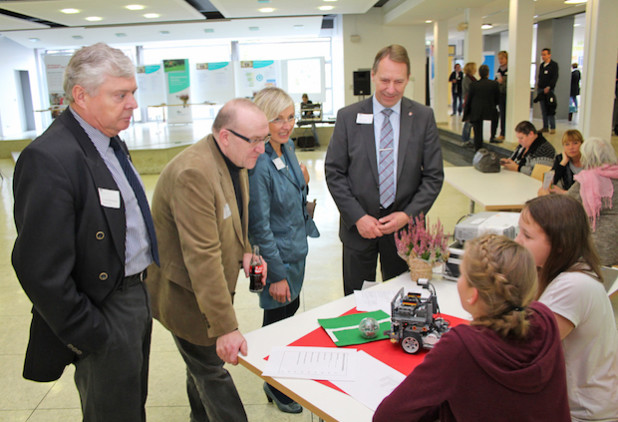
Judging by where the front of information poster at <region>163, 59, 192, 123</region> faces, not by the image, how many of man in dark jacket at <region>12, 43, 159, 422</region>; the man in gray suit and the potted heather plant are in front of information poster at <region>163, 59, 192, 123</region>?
3

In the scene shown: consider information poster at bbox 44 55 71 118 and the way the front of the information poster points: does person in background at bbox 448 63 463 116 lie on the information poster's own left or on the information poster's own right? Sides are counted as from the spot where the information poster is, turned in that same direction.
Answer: on the information poster's own left

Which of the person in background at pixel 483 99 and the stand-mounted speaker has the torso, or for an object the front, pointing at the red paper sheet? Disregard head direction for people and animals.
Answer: the stand-mounted speaker

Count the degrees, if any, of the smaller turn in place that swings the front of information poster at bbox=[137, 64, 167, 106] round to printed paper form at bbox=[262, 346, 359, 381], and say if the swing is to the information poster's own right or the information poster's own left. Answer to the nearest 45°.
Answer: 0° — it already faces it

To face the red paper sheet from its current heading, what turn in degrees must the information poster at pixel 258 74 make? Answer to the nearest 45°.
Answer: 0° — it already faces it

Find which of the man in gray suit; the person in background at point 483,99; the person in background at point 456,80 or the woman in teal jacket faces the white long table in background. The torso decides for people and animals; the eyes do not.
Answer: the person in background at point 456,80

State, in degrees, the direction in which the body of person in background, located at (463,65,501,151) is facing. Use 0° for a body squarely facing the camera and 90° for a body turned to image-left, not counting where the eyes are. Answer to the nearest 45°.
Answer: approximately 180°

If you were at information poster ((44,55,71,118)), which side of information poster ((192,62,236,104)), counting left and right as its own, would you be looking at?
right

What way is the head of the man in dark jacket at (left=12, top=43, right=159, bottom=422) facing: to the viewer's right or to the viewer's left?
to the viewer's right

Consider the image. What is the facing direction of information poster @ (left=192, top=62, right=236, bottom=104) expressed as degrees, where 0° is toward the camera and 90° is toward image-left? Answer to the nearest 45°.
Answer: approximately 0°
